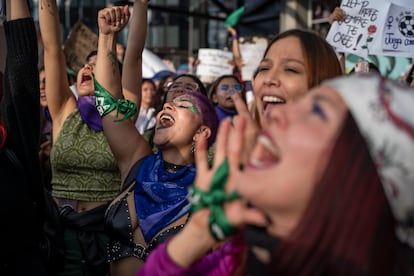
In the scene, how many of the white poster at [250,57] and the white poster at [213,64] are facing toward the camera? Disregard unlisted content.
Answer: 2

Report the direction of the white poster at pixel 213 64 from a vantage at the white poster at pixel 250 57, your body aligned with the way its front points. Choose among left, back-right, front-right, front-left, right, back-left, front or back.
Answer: back-right

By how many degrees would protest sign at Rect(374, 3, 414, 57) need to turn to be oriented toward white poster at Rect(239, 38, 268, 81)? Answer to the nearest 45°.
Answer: approximately 135° to its right

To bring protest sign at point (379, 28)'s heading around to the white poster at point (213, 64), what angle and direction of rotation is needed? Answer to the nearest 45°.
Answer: approximately 135° to its right

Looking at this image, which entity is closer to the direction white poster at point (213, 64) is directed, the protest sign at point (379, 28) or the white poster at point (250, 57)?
the protest sign

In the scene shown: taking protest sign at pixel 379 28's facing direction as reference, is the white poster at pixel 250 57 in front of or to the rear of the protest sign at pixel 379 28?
to the rear
